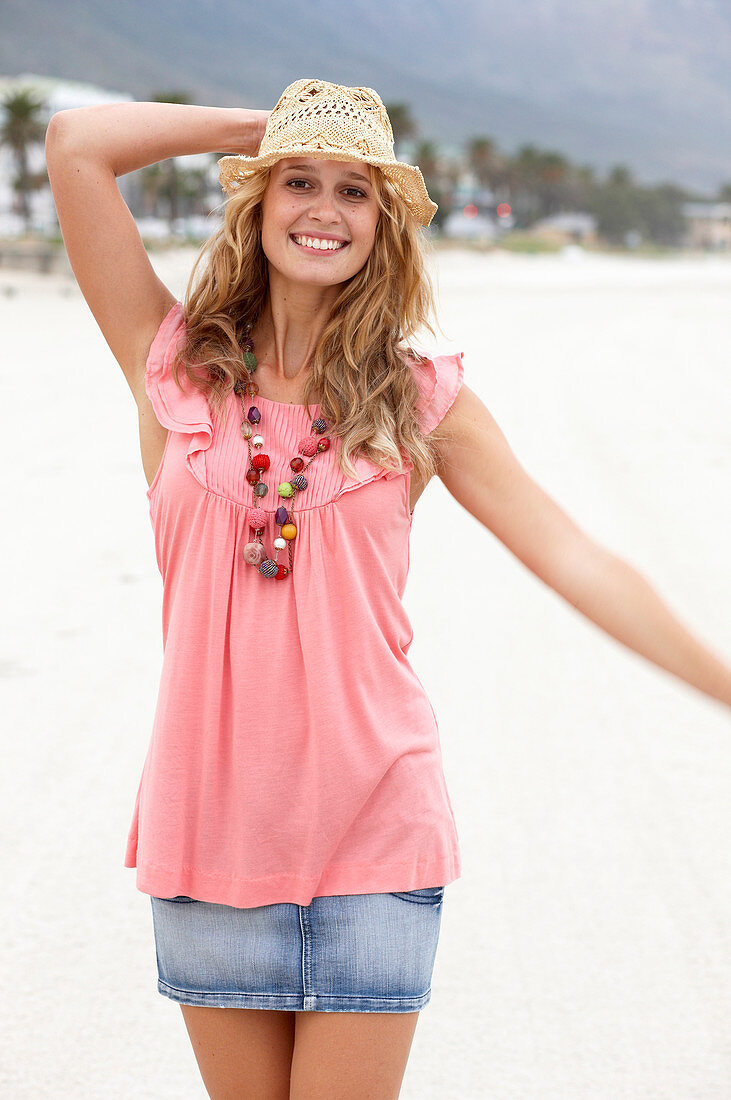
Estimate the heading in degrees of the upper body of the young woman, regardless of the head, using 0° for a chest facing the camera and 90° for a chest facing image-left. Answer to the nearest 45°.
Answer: approximately 0°
